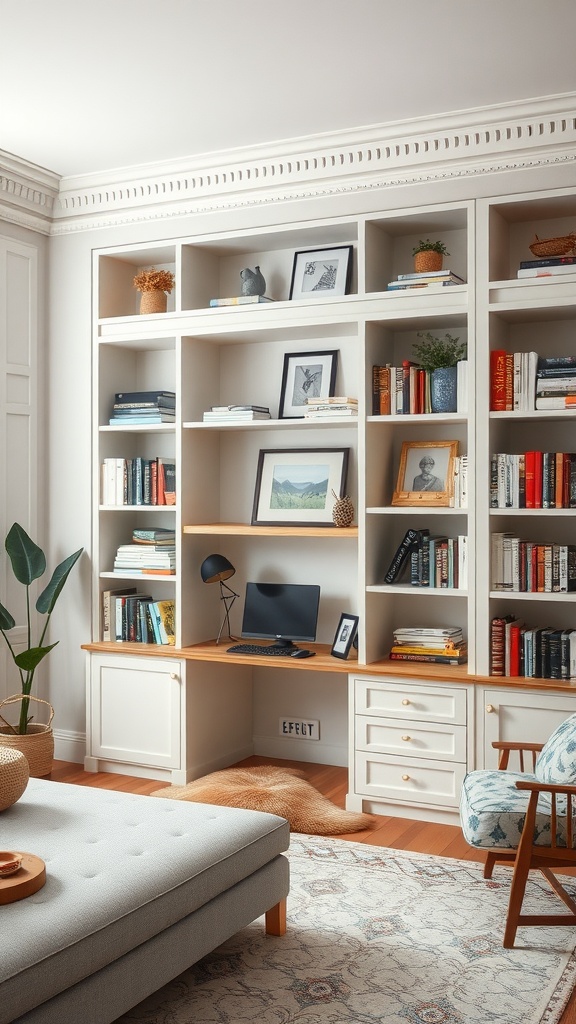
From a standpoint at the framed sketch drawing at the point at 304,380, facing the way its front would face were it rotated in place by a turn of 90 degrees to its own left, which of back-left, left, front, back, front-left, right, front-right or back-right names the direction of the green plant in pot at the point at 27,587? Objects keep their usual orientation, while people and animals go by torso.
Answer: back

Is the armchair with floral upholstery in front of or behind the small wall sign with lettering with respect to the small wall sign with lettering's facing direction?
in front

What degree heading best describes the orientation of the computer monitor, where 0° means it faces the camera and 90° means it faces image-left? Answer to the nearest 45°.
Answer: approximately 0°

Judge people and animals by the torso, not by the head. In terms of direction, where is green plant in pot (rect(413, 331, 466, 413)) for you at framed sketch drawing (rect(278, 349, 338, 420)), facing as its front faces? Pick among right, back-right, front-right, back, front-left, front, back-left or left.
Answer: front-left

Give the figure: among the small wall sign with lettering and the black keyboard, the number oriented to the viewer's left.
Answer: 0
